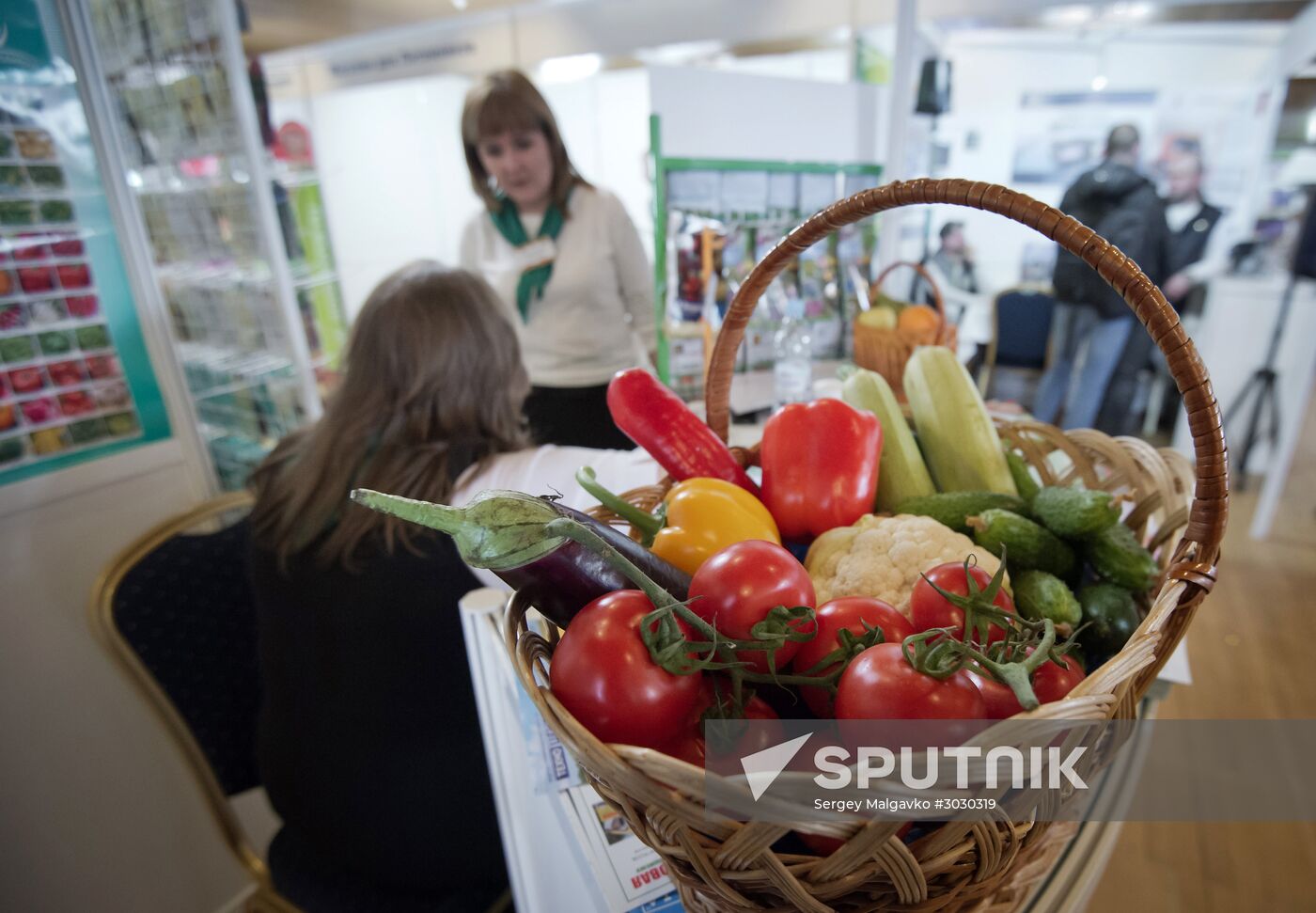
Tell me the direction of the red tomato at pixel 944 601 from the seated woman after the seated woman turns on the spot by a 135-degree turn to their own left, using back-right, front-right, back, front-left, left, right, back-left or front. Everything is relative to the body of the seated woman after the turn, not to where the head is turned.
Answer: back-left

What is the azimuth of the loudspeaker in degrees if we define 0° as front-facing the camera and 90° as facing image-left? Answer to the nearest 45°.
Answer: approximately 45°

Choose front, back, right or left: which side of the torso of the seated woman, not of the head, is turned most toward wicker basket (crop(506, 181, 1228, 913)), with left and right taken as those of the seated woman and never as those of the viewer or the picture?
right

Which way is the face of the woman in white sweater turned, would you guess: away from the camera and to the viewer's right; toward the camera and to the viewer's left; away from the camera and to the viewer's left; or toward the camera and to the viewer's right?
toward the camera and to the viewer's left

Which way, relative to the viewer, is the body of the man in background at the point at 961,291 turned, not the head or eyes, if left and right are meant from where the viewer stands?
facing the viewer and to the right of the viewer

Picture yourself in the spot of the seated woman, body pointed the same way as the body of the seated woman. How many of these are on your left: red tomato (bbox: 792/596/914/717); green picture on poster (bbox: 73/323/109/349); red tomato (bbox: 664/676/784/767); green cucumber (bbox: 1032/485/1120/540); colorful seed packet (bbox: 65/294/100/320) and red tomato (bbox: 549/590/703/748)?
2

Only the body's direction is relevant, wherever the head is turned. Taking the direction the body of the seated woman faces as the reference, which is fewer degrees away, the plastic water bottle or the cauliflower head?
the plastic water bottle

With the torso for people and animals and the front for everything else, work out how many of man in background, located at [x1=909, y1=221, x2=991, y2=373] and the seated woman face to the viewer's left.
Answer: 0

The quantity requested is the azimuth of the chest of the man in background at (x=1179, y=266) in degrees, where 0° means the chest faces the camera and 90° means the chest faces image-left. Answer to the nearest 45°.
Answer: approximately 45°

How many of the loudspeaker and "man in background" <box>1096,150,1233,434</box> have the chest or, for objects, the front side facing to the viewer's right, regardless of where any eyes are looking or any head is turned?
0

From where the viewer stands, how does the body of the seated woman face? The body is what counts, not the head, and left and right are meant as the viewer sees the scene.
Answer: facing away from the viewer and to the right of the viewer
